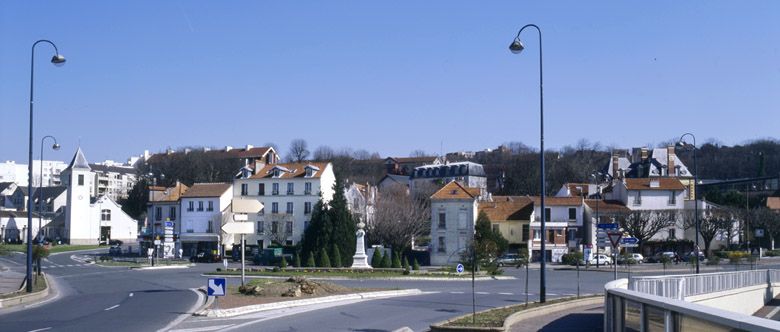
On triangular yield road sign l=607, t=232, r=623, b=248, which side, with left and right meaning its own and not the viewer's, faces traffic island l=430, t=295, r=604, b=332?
front

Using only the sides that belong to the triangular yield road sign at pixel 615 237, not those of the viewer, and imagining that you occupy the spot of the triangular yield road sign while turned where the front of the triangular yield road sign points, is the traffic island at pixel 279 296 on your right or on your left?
on your right

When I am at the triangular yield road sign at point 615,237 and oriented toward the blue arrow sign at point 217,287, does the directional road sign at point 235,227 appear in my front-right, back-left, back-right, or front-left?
front-right

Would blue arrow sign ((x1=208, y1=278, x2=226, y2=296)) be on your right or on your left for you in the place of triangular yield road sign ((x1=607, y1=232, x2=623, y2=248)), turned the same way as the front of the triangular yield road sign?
on your right

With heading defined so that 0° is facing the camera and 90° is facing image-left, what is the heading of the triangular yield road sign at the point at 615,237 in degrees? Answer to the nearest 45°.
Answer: approximately 0°
